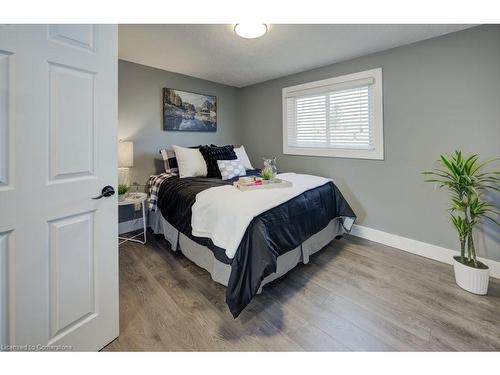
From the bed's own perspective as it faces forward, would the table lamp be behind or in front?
behind

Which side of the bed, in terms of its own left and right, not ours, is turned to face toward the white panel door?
right

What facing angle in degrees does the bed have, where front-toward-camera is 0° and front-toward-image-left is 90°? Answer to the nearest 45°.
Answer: approximately 315°
